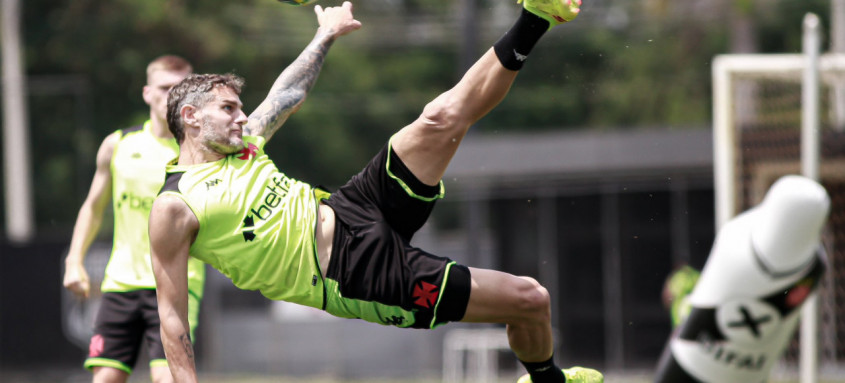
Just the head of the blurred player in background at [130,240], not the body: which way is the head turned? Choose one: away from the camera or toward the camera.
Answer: toward the camera

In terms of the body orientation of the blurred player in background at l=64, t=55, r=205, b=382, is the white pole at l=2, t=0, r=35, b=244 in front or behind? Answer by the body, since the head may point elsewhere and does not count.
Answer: behind

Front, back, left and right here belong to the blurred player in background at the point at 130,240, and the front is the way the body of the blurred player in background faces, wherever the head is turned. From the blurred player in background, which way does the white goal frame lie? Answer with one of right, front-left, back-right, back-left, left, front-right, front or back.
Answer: left

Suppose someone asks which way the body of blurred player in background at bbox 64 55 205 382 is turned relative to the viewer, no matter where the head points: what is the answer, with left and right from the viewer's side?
facing the viewer
